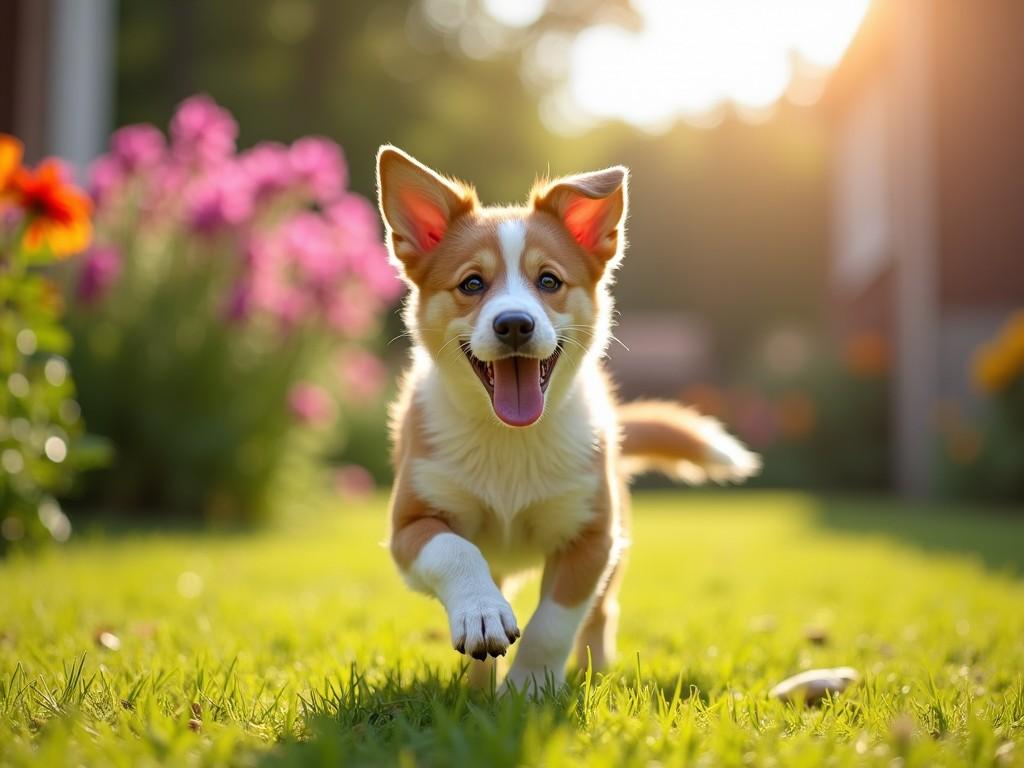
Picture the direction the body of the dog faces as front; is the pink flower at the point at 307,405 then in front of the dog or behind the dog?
behind

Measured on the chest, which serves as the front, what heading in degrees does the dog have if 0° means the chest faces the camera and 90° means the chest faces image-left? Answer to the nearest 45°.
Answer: approximately 0°

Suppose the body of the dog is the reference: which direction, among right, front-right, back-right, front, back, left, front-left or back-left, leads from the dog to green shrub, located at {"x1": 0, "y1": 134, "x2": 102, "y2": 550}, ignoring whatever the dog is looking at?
back-right

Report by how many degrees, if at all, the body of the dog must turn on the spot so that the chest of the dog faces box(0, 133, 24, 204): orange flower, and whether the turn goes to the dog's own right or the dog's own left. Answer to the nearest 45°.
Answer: approximately 135° to the dog's own right

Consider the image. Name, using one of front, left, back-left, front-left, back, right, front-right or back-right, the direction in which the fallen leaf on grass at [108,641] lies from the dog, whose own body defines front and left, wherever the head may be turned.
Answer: right

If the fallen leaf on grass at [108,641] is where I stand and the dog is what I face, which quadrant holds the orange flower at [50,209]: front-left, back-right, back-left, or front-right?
back-left

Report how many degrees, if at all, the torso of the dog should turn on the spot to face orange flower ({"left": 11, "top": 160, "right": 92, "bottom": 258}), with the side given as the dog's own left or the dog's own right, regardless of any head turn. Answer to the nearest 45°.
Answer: approximately 135° to the dog's own right

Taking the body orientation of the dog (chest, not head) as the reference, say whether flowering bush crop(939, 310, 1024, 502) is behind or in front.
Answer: behind
